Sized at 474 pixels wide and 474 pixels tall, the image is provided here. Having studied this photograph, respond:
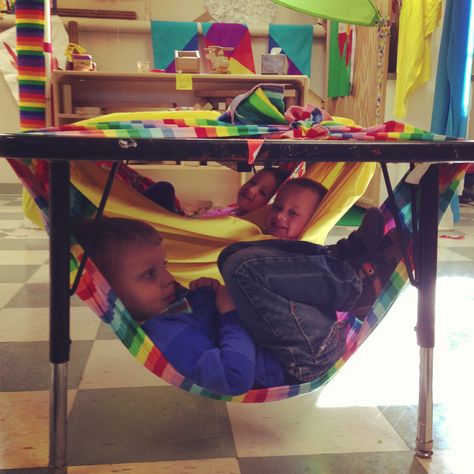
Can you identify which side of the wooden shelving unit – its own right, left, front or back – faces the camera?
front

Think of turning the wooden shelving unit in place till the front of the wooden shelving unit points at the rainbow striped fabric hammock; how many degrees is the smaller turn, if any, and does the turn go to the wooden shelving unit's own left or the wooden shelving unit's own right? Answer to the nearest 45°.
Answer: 0° — it already faces it

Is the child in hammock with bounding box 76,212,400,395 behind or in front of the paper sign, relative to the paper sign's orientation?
in front

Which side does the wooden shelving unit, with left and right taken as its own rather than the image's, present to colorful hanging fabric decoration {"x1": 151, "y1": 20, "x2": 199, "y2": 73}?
back

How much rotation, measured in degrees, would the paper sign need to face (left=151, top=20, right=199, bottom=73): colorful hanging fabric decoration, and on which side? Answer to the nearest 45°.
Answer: approximately 180°

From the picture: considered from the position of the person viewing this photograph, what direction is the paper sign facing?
facing the viewer

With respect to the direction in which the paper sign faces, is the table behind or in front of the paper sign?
in front

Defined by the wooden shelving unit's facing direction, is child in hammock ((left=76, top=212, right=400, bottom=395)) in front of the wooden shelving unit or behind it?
in front

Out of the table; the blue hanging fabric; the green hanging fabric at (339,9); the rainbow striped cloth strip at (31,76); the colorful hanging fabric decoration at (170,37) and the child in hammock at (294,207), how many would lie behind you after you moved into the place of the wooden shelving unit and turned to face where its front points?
1

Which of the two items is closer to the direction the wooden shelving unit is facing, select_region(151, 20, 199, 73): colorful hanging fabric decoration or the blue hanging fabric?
the blue hanging fabric

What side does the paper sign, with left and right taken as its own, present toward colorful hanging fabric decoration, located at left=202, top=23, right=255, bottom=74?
back

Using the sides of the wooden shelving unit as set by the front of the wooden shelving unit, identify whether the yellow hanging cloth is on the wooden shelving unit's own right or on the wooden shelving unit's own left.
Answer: on the wooden shelving unit's own left

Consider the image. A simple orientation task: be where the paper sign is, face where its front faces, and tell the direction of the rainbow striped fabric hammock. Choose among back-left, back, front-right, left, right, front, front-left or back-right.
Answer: front

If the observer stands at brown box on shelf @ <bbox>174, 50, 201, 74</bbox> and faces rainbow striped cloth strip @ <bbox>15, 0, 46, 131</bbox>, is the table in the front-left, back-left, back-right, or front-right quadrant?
front-left
